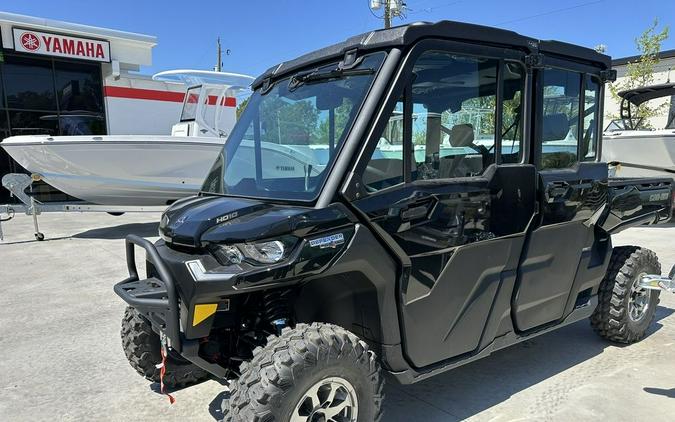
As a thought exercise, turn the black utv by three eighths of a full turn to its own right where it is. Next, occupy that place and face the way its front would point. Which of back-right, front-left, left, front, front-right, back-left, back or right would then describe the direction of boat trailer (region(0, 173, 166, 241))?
front-left

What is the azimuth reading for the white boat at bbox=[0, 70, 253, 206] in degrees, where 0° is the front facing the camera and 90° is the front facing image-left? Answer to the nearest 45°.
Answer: approximately 90°

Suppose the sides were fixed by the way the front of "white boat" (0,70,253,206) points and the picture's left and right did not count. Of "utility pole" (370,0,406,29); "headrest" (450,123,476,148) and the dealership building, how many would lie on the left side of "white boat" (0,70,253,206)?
1

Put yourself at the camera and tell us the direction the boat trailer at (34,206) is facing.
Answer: facing to the left of the viewer

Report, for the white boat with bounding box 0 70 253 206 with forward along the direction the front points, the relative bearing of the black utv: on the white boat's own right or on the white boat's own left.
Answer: on the white boat's own left

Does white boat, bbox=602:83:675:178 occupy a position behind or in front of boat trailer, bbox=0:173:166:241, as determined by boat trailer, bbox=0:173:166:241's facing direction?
behind

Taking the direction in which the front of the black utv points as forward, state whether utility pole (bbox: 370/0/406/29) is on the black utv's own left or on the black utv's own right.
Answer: on the black utv's own right

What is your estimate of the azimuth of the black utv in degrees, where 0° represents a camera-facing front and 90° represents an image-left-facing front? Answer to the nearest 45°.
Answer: approximately 45°

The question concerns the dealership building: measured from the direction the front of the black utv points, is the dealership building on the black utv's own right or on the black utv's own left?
on the black utv's own right

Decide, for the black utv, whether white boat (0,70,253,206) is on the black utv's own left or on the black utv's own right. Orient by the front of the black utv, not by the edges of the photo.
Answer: on the black utv's own right

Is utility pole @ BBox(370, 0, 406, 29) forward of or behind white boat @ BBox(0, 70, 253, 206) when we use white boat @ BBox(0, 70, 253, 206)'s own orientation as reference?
behind
